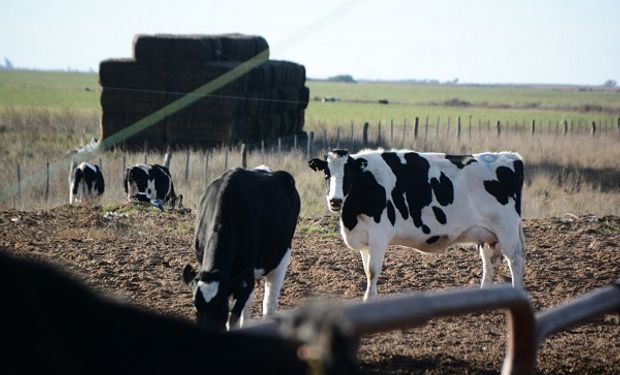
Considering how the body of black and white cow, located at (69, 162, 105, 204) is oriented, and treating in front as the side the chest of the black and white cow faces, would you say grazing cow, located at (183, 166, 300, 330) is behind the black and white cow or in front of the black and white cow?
behind

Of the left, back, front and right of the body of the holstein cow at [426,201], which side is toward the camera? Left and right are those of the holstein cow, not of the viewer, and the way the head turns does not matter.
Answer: left

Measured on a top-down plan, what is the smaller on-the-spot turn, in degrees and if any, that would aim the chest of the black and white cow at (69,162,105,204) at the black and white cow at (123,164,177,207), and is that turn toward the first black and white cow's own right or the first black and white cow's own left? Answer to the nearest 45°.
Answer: approximately 90° to the first black and white cow's own right
